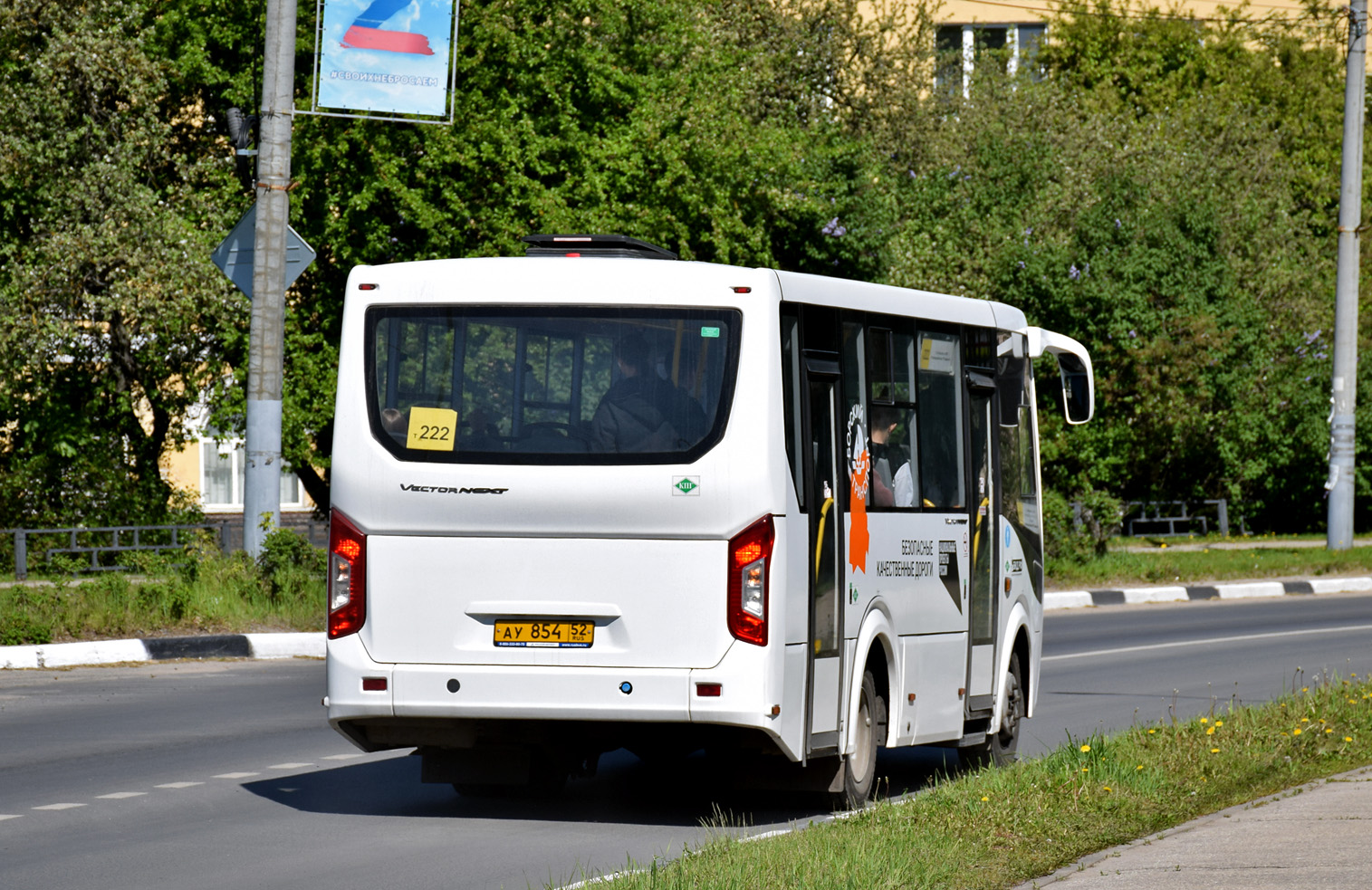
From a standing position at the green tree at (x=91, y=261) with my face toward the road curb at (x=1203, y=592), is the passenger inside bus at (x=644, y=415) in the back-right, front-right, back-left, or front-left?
front-right

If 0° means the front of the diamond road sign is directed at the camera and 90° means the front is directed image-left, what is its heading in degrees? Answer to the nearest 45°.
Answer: approximately 180°

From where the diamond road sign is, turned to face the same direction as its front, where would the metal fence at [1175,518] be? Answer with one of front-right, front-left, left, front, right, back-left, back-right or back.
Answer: front-right

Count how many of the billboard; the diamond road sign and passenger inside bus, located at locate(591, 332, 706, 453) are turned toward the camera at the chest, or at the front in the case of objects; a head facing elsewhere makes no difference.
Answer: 1

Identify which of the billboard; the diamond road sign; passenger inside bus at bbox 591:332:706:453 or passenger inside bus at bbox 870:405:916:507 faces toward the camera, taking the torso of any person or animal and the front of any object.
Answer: the billboard

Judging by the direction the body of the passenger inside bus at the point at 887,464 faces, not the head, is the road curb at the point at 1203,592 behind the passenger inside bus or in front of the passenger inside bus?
in front

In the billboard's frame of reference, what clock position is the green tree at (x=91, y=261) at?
The green tree is roughly at 5 o'clock from the billboard.

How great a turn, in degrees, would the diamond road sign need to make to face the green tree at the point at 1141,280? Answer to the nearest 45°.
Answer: approximately 45° to its right

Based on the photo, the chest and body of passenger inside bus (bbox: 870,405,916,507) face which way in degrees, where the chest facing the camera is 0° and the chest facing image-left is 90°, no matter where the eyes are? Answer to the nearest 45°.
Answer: approximately 225°

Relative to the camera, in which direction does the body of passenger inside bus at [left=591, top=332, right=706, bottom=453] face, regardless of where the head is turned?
away from the camera

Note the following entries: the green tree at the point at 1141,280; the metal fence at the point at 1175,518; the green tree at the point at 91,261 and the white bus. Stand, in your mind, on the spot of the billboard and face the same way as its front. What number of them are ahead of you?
1

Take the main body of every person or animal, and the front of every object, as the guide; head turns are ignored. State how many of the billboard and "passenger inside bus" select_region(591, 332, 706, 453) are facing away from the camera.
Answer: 1

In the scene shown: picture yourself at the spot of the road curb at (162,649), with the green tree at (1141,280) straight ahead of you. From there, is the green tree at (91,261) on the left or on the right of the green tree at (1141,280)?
left

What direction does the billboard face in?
toward the camera

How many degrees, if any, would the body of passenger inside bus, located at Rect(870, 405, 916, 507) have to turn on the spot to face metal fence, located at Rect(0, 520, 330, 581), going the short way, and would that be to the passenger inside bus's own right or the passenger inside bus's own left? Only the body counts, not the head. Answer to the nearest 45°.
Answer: approximately 90° to the passenger inside bus's own left

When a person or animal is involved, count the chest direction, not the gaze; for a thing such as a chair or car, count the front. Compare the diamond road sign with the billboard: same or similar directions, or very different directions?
very different directions
